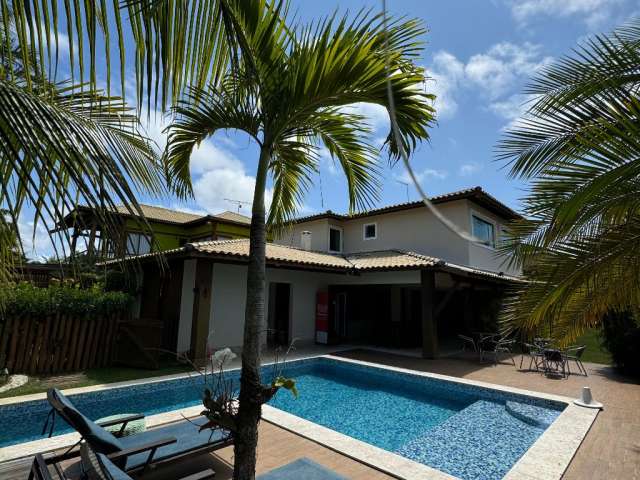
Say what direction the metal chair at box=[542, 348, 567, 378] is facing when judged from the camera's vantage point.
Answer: facing away from the viewer

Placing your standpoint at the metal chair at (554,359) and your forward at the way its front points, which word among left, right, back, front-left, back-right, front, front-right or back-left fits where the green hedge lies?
back-left

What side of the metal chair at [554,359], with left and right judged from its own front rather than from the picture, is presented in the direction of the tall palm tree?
back

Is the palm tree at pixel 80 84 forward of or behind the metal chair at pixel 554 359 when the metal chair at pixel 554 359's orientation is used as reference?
behind

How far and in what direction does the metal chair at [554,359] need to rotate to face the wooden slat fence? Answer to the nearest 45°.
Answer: approximately 135° to its left
